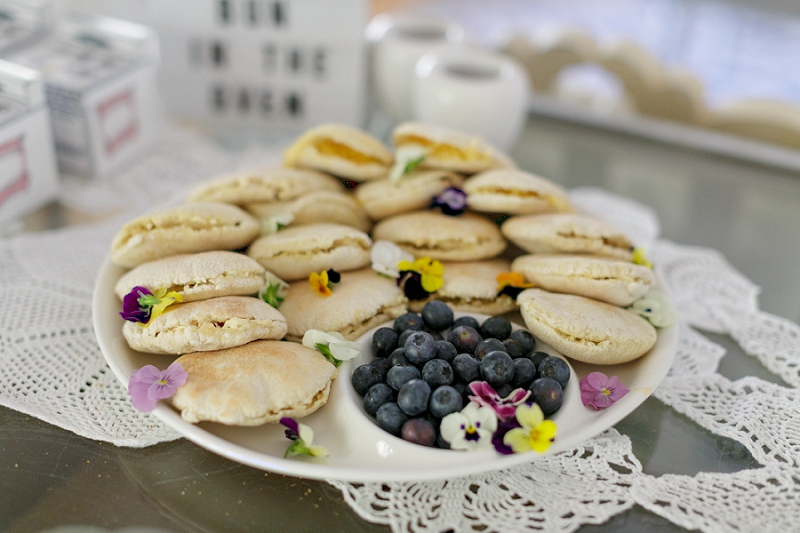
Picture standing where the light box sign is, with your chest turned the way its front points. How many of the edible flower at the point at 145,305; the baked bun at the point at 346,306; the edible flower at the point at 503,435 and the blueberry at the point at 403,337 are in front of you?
4

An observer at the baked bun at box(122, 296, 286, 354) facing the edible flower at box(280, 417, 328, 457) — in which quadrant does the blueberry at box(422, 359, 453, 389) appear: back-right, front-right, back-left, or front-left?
front-left

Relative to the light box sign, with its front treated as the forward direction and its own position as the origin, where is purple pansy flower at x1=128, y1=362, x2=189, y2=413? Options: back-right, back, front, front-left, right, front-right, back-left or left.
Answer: front

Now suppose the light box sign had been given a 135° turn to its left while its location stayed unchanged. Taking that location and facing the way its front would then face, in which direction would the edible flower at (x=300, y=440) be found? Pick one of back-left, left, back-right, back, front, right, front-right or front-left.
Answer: back-right

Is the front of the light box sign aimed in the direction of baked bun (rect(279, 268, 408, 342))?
yes

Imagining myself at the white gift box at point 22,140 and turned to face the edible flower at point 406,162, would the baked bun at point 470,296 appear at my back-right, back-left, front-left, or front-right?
front-right

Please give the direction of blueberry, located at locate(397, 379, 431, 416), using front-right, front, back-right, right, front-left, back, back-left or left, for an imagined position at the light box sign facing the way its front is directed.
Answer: front

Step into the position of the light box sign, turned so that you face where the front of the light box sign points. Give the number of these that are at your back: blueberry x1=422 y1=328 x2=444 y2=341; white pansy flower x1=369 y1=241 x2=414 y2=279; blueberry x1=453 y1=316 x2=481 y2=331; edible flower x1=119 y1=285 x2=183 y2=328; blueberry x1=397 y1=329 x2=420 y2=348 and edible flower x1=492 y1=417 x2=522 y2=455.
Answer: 0

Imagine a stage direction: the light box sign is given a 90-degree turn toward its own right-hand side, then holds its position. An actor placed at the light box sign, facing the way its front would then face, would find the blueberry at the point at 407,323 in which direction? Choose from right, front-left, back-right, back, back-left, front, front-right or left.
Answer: left

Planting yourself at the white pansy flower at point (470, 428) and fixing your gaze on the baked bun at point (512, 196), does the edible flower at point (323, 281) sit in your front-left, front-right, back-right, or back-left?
front-left

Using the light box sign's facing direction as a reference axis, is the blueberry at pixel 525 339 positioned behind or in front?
in front

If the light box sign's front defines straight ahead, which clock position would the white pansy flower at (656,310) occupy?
The white pansy flower is roughly at 11 o'clock from the light box sign.

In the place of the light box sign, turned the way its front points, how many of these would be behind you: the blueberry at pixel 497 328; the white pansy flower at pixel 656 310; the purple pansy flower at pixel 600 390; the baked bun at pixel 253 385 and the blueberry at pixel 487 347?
0

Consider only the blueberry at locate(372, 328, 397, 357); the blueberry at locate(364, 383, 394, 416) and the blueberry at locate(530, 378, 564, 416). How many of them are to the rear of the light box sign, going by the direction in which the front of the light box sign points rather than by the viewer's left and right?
0

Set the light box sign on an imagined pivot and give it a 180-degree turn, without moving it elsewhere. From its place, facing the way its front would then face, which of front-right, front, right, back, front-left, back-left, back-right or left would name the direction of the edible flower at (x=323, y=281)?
back

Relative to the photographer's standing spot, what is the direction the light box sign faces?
facing the viewer

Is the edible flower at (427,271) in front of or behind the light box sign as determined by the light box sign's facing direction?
in front

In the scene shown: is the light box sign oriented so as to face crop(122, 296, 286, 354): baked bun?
yes
